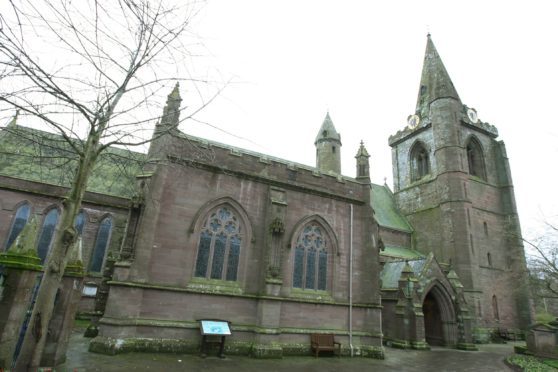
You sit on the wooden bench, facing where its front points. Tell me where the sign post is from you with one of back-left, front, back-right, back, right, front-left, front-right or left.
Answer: right

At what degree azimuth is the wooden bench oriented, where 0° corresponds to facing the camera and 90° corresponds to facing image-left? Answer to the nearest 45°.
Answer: approximately 315°
